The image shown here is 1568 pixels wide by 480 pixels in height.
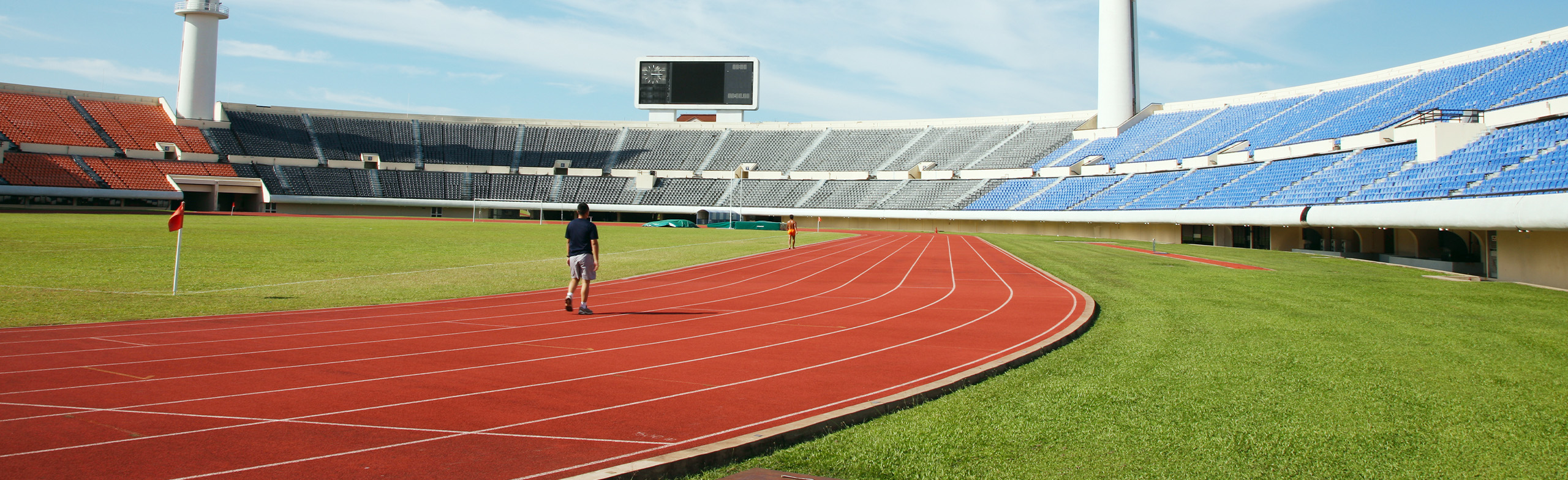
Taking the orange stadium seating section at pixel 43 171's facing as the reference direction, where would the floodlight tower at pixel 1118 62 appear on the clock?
The floodlight tower is roughly at 12 o'clock from the orange stadium seating section.

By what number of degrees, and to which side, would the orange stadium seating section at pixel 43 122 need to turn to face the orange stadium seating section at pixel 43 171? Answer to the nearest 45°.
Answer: approximately 45° to its right

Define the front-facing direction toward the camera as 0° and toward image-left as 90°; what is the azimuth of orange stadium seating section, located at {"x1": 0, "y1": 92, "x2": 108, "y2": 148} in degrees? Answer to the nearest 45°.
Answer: approximately 315°

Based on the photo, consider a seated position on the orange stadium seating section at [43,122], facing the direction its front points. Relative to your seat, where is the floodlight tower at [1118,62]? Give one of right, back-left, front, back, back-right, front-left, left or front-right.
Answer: front

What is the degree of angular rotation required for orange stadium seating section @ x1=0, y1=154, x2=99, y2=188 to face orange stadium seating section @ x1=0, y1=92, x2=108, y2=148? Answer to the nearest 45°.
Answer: approximately 135° to its left

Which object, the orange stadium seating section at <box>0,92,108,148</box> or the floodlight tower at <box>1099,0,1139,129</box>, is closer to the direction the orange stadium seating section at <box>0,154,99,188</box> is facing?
the floodlight tower

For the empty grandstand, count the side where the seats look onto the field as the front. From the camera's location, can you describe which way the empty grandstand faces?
facing the viewer

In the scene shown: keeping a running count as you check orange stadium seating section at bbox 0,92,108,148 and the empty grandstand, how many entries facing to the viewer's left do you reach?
0

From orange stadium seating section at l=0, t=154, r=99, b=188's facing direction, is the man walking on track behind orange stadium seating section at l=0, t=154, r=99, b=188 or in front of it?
in front

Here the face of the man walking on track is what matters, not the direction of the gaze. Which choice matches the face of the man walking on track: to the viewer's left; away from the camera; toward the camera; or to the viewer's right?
away from the camera

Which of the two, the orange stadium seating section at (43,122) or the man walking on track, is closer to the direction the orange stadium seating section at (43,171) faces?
the man walking on track

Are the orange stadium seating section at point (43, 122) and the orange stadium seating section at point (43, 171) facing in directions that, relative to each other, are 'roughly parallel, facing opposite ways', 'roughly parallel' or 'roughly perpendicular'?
roughly parallel
